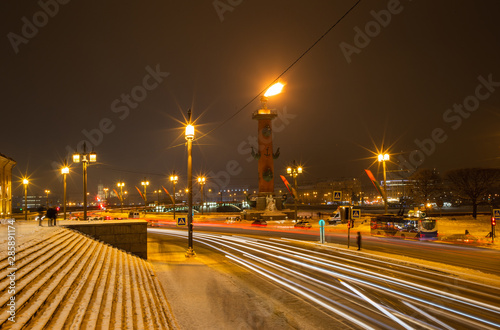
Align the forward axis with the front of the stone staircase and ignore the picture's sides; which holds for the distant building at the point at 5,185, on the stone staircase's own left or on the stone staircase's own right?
on the stone staircase's own left

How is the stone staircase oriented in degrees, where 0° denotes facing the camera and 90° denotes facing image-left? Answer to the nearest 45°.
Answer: approximately 270°

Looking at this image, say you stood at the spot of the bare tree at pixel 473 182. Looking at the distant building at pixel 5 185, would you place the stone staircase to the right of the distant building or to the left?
left

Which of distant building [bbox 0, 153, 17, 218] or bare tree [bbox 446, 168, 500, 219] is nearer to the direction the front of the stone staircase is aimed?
the bare tree
